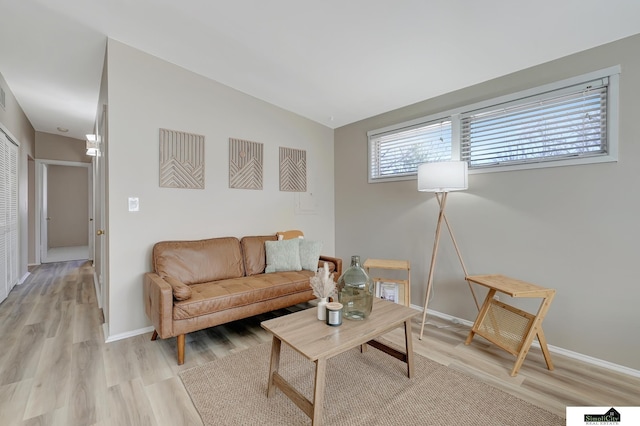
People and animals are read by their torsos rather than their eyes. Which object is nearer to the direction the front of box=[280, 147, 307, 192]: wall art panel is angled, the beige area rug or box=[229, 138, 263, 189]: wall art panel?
the beige area rug

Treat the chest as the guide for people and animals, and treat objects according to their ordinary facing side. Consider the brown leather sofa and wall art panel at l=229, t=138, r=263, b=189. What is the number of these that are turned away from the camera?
0

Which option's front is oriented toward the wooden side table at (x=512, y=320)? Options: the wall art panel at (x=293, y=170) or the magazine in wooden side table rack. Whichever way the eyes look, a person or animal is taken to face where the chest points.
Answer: the wall art panel

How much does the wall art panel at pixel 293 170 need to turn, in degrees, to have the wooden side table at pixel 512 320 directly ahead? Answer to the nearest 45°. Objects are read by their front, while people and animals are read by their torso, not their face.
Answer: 0° — it already faces it

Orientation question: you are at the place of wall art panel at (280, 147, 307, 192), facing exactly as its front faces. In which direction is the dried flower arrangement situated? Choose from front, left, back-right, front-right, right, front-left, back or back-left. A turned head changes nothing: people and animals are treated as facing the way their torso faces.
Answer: front-right

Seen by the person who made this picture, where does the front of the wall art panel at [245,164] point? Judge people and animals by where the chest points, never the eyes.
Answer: facing the viewer and to the right of the viewer
